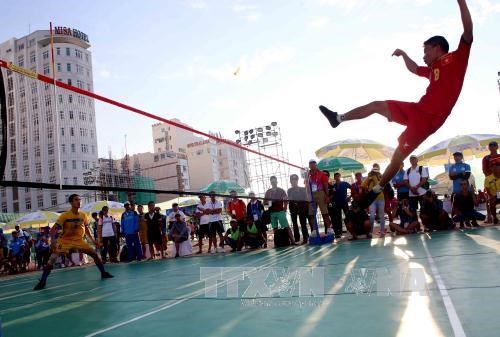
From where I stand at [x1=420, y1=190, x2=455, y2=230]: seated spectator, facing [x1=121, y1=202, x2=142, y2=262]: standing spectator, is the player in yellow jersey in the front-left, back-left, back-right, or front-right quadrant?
front-left

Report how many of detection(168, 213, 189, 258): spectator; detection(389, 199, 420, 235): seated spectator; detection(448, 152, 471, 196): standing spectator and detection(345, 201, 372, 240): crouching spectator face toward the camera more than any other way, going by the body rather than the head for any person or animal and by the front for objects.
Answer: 4

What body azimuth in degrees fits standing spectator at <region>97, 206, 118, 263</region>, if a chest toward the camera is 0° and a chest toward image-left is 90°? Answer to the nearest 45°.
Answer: approximately 0°

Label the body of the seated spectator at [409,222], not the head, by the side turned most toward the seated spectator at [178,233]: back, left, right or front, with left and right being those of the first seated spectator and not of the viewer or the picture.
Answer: right

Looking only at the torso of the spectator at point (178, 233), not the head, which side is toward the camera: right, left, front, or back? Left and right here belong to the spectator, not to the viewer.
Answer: front

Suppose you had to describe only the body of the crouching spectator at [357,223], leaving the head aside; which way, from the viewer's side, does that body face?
toward the camera

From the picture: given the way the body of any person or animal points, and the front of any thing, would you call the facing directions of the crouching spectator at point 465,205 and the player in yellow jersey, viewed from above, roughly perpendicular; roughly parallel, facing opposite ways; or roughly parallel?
roughly perpendicular

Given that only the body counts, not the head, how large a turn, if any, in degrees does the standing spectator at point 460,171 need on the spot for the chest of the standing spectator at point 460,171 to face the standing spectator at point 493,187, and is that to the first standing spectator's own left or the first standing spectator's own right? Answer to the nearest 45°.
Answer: approximately 90° to the first standing spectator's own left

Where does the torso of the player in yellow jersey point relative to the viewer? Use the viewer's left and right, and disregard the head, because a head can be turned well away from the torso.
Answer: facing the viewer and to the right of the viewer

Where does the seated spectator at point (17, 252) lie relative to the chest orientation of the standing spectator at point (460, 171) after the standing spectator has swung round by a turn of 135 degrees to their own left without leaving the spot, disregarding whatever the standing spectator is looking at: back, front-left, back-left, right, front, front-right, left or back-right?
back-left

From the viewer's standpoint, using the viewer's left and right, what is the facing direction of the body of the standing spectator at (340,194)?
facing the viewer and to the left of the viewer

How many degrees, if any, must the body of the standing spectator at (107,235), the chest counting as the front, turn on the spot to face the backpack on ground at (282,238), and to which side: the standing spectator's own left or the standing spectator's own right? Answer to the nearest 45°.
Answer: approximately 45° to the standing spectator's own left
